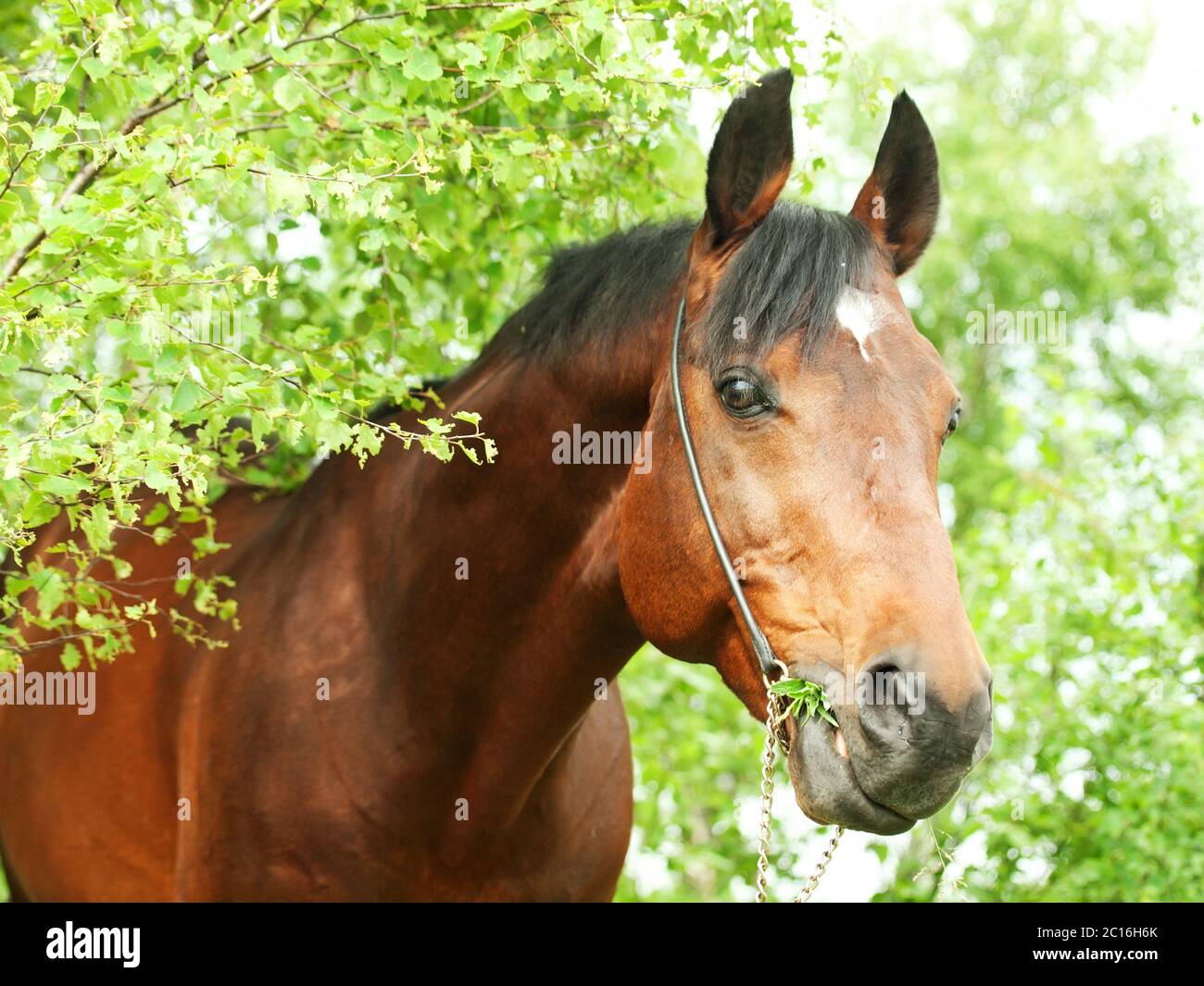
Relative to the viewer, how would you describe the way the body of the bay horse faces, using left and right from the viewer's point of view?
facing the viewer and to the right of the viewer
